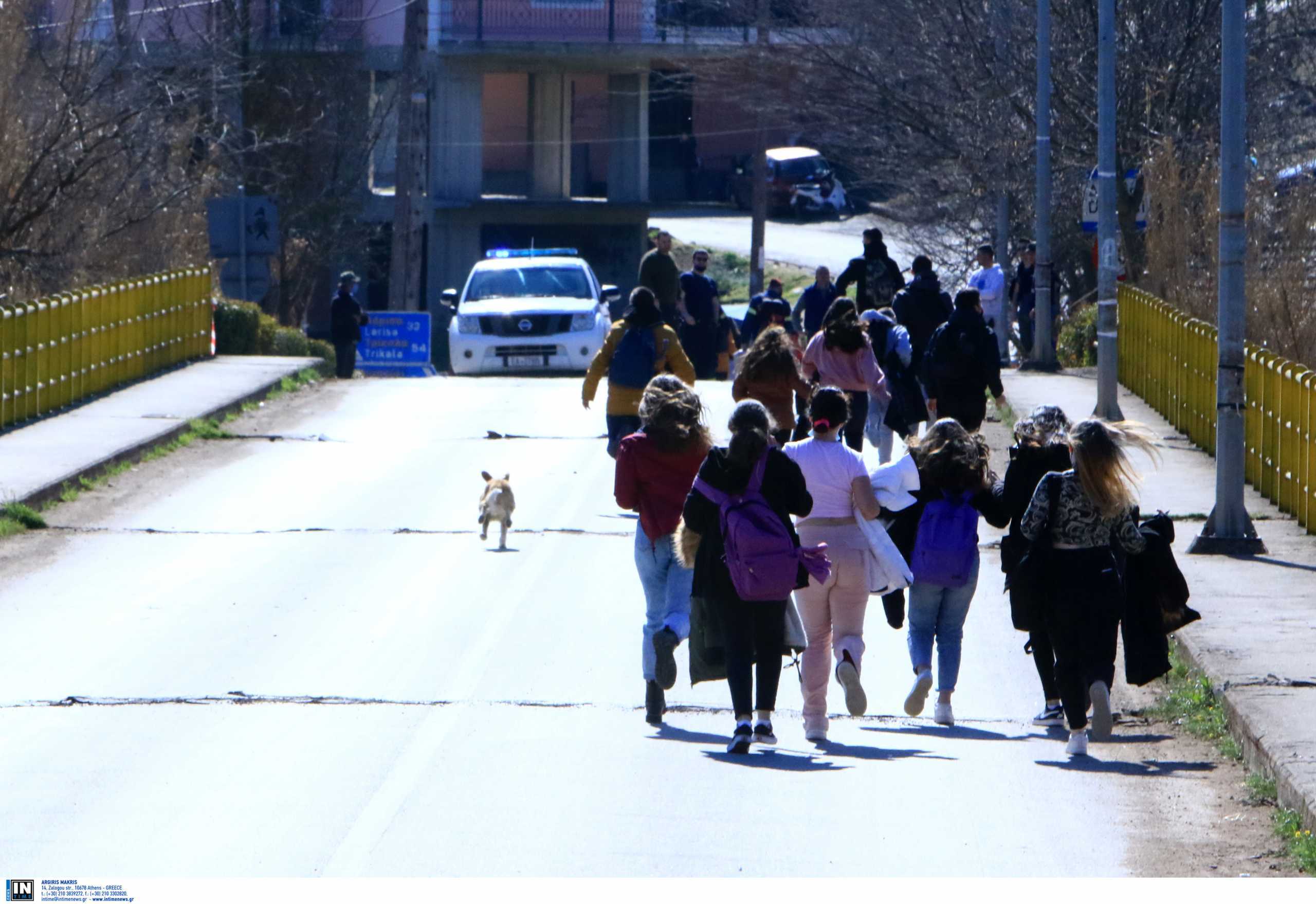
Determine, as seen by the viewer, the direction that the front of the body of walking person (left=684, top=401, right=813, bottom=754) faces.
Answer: away from the camera

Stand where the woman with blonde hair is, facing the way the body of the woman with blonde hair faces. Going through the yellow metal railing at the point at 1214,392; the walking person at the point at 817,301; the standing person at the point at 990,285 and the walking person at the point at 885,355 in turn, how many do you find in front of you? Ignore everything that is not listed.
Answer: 4

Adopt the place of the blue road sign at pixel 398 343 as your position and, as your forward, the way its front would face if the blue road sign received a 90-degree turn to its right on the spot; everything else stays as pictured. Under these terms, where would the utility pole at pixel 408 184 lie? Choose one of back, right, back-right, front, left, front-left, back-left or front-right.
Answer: right

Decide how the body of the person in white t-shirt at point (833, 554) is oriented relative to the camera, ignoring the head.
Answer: away from the camera

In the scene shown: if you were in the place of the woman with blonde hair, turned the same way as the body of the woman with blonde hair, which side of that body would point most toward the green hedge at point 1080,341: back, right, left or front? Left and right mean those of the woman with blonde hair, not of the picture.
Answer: front

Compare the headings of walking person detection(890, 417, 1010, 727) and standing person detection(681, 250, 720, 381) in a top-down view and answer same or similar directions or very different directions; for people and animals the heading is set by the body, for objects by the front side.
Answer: very different directions

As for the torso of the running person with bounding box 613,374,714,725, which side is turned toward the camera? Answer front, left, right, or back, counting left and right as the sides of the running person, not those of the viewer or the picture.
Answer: back

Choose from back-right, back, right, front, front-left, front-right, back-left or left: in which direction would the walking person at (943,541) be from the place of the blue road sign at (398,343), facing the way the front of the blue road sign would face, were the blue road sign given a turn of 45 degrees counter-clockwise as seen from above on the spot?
front-right

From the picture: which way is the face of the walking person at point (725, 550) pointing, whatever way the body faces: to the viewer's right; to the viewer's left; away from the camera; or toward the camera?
away from the camera

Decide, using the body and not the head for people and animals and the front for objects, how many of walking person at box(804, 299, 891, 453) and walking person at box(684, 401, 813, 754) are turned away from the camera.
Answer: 2

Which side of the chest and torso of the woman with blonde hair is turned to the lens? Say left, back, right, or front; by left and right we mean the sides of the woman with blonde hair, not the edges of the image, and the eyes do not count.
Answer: back

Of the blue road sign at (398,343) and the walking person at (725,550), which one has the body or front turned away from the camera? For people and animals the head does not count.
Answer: the walking person

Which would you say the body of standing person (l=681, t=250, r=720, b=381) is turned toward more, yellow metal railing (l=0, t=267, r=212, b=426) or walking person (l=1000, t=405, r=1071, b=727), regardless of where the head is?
the walking person

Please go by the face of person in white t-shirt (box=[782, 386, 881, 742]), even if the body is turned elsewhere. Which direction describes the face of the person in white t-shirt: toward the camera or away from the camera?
away from the camera

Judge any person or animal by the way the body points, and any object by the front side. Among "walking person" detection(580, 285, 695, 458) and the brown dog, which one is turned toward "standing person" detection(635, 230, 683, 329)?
"walking person" detection(580, 285, 695, 458)
